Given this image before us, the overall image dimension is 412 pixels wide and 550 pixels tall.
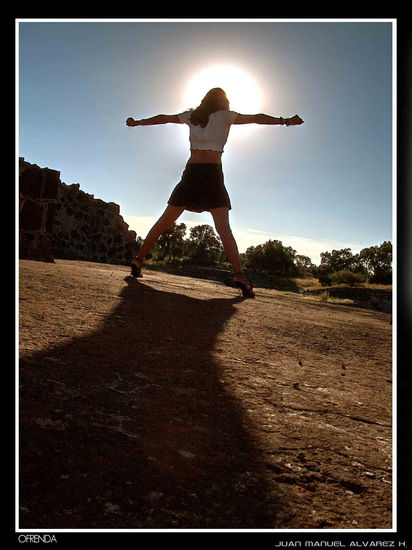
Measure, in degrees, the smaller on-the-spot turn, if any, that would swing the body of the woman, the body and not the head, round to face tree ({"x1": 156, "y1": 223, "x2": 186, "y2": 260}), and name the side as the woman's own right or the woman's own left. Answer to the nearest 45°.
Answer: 0° — they already face it

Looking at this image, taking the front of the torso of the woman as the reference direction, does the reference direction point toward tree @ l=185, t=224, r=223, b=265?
yes

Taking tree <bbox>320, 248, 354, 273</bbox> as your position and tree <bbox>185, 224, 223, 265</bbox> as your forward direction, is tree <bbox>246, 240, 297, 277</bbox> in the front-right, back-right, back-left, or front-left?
front-left

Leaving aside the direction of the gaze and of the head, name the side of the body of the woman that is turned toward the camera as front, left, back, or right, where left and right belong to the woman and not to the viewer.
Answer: back

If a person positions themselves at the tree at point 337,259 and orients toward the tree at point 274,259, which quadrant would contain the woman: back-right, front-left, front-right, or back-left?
front-left

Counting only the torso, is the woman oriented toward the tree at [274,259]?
yes

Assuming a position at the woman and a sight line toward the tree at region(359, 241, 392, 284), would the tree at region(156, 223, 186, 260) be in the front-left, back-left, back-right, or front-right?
front-left
